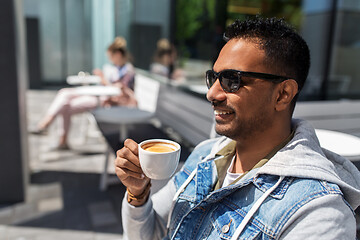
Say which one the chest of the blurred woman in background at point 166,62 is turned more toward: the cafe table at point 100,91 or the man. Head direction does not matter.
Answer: the cafe table

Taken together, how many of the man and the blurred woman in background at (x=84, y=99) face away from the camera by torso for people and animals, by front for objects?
0

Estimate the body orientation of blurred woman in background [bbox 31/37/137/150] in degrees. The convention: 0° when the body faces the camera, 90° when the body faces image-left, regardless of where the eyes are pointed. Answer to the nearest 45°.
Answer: approximately 90°

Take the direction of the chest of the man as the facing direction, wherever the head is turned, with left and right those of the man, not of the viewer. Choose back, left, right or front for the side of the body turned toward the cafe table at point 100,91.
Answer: right

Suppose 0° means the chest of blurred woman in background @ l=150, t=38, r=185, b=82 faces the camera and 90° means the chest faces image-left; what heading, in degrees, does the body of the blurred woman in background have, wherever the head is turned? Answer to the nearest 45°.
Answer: approximately 45°

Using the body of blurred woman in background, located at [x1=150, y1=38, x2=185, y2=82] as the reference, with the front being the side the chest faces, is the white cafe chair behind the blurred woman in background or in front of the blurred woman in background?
in front

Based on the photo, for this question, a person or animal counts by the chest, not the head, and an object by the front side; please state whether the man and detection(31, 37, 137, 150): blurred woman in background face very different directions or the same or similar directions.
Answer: same or similar directions

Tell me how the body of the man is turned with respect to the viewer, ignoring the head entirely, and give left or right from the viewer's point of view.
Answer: facing the viewer and to the left of the viewer

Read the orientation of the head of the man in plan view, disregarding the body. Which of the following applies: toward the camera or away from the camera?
toward the camera
